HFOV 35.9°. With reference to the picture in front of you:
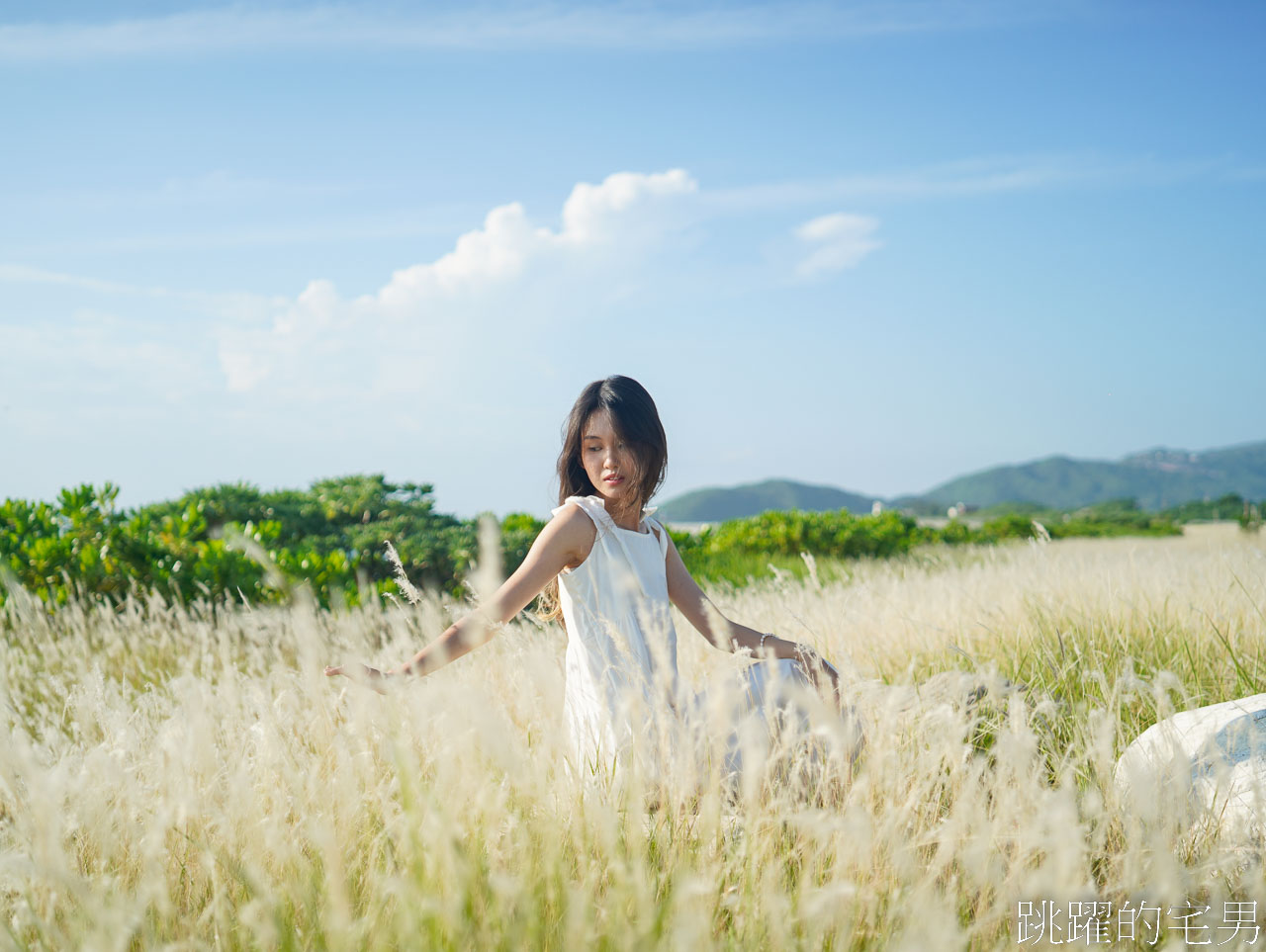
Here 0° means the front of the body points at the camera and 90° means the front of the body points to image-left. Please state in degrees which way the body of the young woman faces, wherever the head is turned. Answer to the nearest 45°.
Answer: approximately 315°

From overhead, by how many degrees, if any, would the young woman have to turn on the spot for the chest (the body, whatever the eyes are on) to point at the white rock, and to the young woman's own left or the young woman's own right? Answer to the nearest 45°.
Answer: approximately 45° to the young woman's own left
